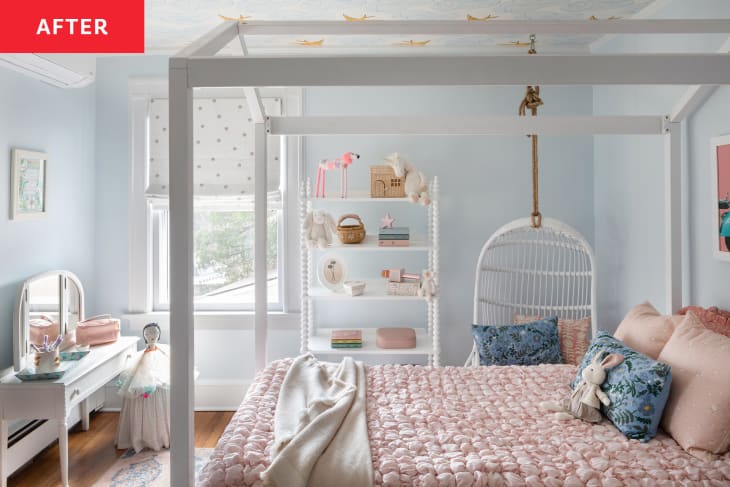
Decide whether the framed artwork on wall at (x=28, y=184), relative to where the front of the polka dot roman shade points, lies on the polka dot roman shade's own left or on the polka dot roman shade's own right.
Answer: on the polka dot roman shade's own right

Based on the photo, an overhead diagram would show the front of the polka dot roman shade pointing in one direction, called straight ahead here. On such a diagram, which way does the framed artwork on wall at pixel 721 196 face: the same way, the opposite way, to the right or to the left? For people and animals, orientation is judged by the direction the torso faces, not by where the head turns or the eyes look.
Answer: to the right

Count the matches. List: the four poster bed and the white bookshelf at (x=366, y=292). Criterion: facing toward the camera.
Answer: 1

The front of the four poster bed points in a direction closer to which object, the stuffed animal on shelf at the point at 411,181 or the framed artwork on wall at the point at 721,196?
the stuffed animal on shelf

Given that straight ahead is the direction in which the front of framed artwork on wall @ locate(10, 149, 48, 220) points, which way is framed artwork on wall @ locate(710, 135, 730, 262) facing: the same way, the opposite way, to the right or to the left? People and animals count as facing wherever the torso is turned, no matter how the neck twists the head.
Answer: the opposite way
